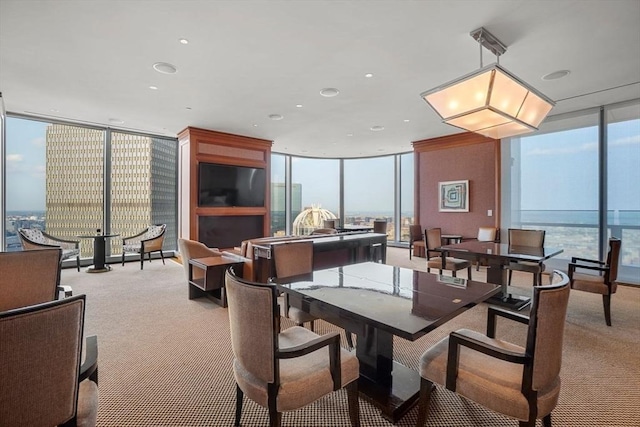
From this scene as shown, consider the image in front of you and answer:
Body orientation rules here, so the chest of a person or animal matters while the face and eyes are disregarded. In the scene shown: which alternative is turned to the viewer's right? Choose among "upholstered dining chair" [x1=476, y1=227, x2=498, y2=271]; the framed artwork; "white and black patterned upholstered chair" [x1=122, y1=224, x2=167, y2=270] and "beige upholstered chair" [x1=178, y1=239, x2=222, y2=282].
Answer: "beige upholstered chair" [x1=178, y1=239, x2=222, y2=282]

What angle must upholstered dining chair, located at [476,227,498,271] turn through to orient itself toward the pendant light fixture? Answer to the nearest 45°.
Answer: approximately 45° to its left

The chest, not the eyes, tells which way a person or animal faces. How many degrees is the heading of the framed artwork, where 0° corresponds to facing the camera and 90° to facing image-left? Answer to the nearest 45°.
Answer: approximately 0°

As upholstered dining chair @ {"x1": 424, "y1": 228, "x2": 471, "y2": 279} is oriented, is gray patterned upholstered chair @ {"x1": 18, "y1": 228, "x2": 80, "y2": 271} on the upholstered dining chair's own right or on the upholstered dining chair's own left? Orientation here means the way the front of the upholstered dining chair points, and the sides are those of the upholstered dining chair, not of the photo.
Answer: on the upholstered dining chair's own right

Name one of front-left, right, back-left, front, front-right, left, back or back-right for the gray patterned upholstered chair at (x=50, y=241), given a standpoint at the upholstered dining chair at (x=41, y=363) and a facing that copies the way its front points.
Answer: front-left

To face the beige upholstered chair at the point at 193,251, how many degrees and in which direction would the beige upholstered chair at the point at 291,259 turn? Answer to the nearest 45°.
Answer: approximately 180°

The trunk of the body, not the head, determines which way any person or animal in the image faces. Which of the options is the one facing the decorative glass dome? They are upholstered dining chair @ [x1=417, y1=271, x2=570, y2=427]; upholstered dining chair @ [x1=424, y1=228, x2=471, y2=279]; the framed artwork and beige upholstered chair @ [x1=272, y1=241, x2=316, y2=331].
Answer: upholstered dining chair @ [x1=417, y1=271, x2=570, y2=427]

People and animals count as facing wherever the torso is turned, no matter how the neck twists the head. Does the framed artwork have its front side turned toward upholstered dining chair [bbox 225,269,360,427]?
yes

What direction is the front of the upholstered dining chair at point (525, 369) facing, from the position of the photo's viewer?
facing away from the viewer and to the left of the viewer

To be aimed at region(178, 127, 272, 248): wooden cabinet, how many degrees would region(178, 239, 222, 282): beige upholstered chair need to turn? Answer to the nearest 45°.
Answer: approximately 90° to its left

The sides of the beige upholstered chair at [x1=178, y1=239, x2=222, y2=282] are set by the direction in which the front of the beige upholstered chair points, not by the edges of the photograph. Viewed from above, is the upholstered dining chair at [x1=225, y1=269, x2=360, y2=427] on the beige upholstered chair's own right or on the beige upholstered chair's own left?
on the beige upholstered chair's own right
